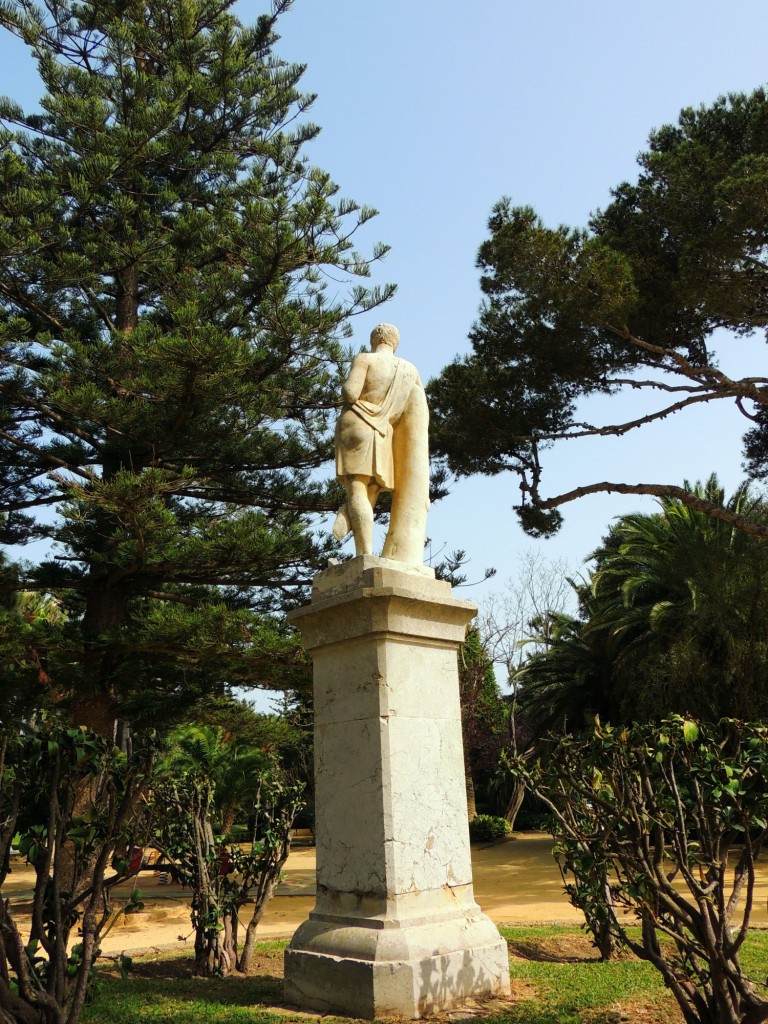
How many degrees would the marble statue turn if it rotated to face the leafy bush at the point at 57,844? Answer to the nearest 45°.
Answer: approximately 135° to its left

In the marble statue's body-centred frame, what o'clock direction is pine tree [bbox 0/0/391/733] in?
The pine tree is roughly at 11 o'clock from the marble statue.

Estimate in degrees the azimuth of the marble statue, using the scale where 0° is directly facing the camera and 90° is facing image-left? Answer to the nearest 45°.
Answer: approximately 180°

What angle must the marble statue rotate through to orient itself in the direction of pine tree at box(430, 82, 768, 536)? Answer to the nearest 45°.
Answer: approximately 45° to its right

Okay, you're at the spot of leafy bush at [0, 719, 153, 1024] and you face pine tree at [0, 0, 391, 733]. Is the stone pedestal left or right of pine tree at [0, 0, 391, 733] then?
right

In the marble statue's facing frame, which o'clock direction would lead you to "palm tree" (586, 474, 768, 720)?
The palm tree is roughly at 1 o'clock from the marble statue.

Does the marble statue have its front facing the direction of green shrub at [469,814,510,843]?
yes

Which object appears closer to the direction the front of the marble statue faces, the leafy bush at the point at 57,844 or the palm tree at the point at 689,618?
the palm tree
